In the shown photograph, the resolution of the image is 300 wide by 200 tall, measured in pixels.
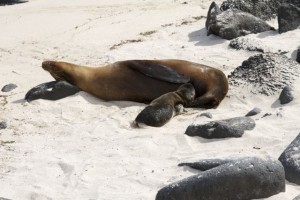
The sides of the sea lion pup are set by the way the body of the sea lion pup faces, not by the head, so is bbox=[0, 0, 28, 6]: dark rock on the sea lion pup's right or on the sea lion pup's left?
on the sea lion pup's left

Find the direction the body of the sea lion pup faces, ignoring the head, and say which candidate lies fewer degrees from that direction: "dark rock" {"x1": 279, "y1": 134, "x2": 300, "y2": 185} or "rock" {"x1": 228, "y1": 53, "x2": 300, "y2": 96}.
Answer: the rock

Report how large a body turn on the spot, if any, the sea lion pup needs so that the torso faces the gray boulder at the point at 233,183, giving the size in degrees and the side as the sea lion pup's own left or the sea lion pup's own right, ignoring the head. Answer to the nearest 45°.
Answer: approximately 135° to the sea lion pup's own right

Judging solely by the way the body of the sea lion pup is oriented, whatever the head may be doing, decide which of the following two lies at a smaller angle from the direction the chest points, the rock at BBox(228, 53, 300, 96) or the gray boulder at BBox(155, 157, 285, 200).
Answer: the rock

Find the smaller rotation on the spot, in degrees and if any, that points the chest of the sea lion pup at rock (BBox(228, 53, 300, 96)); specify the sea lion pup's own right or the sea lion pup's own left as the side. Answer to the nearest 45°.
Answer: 0° — it already faces it

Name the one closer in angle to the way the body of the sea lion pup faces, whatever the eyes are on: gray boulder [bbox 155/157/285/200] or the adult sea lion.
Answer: the adult sea lion

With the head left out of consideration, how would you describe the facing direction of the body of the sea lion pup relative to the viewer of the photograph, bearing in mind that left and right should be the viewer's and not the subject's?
facing away from the viewer and to the right of the viewer

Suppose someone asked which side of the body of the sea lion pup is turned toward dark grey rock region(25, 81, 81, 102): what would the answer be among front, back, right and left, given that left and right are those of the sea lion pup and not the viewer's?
left

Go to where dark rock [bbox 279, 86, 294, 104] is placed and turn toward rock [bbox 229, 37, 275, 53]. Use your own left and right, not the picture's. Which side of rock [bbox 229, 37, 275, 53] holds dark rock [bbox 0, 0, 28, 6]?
left
